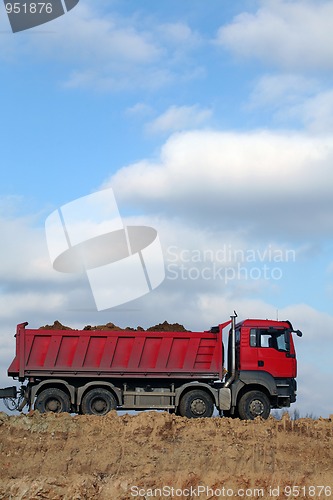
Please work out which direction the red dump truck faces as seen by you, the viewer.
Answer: facing to the right of the viewer
